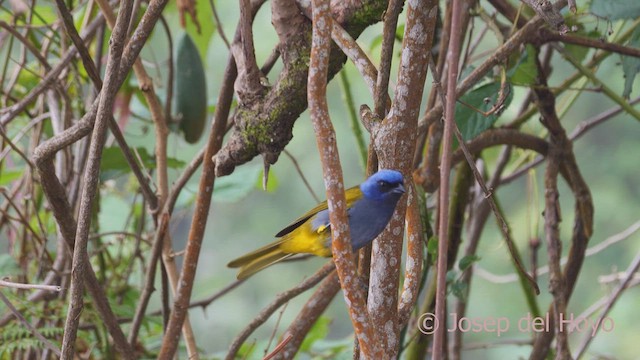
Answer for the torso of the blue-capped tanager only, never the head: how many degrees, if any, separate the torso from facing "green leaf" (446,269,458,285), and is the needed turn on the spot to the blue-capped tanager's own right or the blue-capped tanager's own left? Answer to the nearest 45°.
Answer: approximately 45° to the blue-capped tanager's own left

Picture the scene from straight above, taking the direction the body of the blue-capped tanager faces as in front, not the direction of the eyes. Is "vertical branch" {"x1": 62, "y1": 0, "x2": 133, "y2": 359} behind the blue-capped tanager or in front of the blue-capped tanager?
behind

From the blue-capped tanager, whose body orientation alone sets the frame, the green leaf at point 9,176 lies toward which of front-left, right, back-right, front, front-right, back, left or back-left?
back-left

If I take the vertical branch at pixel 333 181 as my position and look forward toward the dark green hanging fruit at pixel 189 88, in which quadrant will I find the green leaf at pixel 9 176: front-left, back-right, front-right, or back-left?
front-left

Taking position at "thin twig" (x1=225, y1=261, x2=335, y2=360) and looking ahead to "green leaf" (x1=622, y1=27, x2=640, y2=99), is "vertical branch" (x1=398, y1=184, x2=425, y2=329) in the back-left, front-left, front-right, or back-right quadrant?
front-right

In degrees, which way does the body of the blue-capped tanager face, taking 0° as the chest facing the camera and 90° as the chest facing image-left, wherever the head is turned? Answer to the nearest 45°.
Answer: approximately 270°
